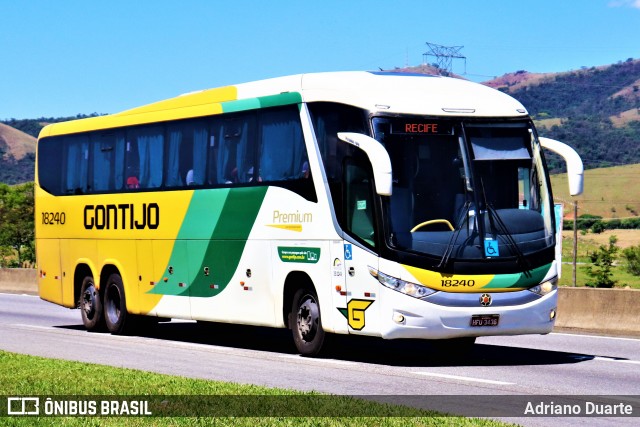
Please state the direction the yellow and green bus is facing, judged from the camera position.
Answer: facing the viewer and to the right of the viewer
